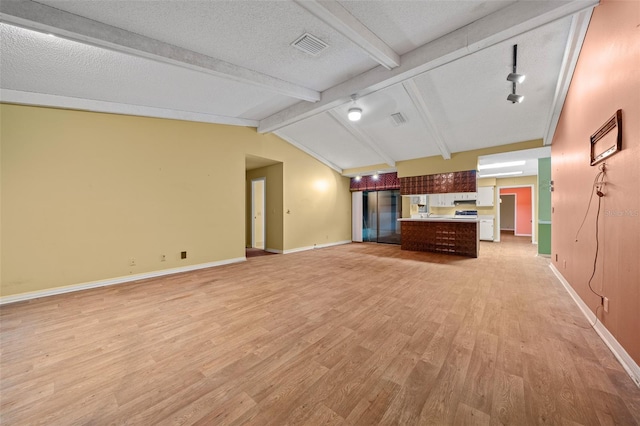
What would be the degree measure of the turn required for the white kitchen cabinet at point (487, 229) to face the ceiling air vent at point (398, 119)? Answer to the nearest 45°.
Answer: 0° — it already faces it

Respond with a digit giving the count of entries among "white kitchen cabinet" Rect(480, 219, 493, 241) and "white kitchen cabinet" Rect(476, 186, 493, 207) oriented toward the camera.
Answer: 2

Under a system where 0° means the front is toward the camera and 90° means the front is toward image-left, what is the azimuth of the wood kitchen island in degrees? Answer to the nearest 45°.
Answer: approximately 0°

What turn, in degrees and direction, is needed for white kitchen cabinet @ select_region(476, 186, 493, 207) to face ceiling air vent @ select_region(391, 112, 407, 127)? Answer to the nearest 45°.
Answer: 0° — it already faces it

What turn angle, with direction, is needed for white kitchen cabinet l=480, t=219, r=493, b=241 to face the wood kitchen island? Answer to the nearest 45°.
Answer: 0° — it already faces it

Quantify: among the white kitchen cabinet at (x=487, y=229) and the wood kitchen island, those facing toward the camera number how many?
2
